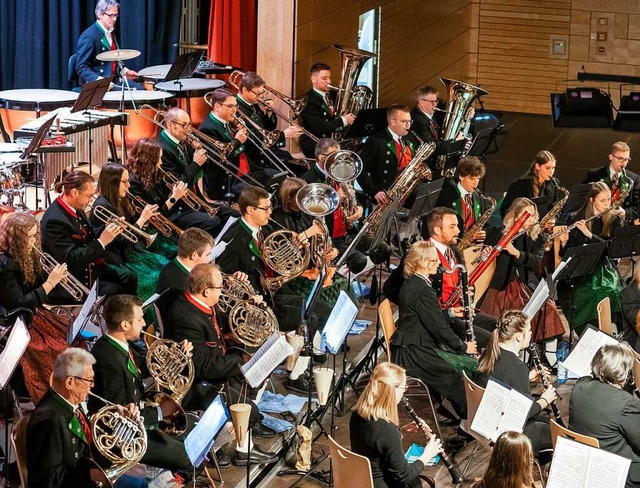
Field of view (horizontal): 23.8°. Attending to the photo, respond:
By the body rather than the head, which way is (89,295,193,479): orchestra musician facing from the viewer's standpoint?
to the viewer's right

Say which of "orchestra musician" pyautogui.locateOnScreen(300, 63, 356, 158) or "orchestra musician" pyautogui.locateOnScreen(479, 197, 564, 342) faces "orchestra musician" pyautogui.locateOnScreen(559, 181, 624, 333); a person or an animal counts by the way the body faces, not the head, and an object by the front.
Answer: "orchestra musician" pyautogui.locateOnScreen(300, 63, 356, 158)

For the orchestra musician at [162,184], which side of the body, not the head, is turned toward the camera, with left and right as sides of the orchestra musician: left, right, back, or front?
right

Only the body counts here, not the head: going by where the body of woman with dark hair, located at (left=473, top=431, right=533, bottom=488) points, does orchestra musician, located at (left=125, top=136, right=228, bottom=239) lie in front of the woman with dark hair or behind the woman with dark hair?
in front

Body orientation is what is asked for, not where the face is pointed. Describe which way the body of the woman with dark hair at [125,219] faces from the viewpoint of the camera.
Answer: to the viewer's right

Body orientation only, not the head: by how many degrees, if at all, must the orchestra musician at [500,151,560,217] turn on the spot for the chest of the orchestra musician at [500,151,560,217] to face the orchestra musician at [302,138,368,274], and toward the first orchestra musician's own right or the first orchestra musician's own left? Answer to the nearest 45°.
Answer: approximately 90° to the first orchestra musician's own right

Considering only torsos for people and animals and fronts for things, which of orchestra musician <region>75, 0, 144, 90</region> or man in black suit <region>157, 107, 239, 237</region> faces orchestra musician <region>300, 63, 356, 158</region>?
orchestra musician <region>75, 0, 144, 90</region>

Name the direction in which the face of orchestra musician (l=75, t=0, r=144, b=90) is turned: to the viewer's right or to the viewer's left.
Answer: to the viewer's right

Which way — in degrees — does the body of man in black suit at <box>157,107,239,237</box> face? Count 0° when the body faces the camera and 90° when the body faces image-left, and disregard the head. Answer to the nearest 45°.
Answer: approximately 315°
